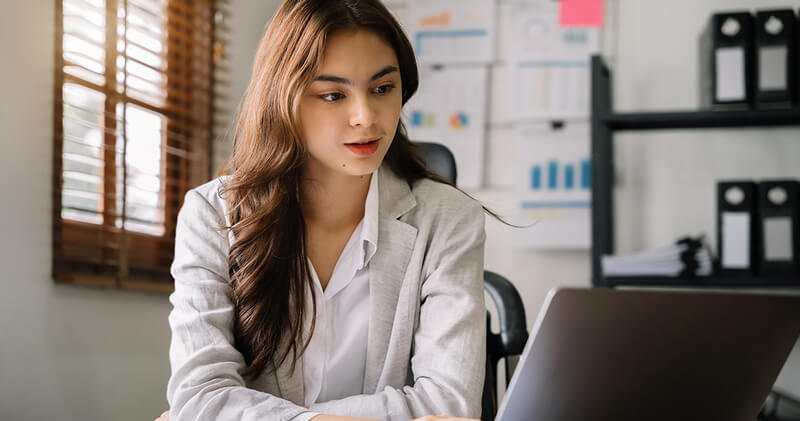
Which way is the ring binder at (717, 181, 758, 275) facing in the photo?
toward the camera

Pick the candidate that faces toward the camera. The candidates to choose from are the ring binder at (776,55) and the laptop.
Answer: the ring binder

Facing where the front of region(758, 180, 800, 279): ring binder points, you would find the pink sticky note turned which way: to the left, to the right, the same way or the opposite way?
the same way

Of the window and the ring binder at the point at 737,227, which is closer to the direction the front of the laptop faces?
the window

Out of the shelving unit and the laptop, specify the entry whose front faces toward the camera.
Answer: the shelving unit

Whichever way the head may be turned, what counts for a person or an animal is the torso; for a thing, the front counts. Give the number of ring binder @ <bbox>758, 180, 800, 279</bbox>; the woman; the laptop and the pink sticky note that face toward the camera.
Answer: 3

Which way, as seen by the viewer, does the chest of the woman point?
toward the camera

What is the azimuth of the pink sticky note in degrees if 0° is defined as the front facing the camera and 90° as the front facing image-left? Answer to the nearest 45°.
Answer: approximately 0°

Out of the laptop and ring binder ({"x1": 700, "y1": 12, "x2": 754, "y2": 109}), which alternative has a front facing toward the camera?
the ring binder

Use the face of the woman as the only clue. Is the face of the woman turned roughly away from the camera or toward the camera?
toward the camera

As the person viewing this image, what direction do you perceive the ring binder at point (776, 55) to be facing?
facing the viewer

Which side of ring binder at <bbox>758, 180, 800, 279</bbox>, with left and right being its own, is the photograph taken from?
front

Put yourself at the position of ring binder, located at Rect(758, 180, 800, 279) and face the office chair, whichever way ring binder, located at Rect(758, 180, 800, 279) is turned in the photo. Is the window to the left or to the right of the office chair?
right

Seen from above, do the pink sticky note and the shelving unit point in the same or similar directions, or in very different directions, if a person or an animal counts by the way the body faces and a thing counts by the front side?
same or similar directions
